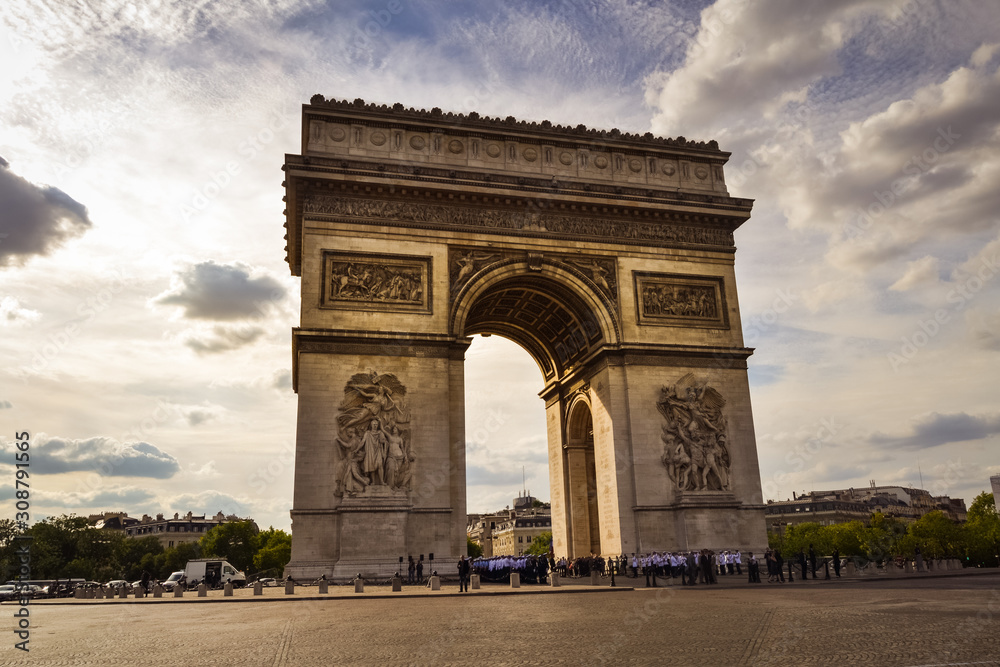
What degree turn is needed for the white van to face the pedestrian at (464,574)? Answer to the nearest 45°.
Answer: approximately 45° to its right

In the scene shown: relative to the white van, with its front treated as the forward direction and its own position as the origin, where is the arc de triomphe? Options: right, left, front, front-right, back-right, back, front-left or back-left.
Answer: front-right

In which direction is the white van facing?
to the viewer's right
